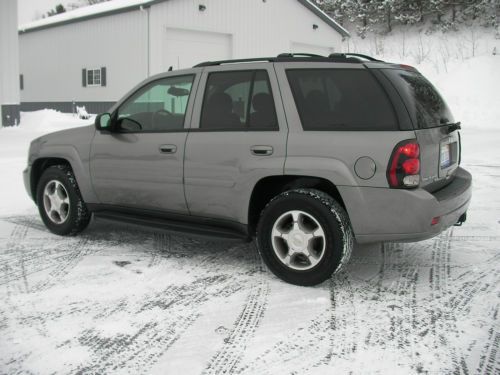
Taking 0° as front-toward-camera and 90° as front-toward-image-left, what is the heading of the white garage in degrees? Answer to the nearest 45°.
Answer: approximately 315°

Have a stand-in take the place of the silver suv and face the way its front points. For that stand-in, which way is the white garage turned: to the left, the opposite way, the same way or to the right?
the opposite way

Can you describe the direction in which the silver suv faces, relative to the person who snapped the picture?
facing away from the viewer and to the left of the viewer

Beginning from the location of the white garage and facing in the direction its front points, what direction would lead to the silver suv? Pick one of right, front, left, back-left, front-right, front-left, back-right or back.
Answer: front-right

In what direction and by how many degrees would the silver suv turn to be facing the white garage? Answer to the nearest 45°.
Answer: approximately 45° to its right
